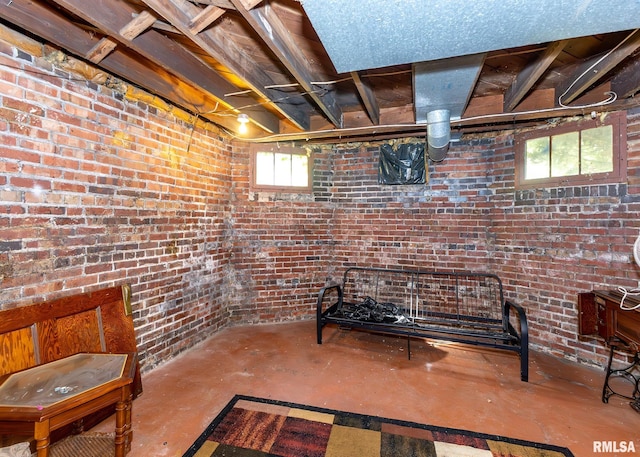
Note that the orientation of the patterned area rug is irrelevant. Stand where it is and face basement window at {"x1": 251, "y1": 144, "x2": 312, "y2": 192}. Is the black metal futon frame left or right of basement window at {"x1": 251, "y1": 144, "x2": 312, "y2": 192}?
right

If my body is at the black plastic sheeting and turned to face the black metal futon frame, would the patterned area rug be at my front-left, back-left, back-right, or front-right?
front-right
